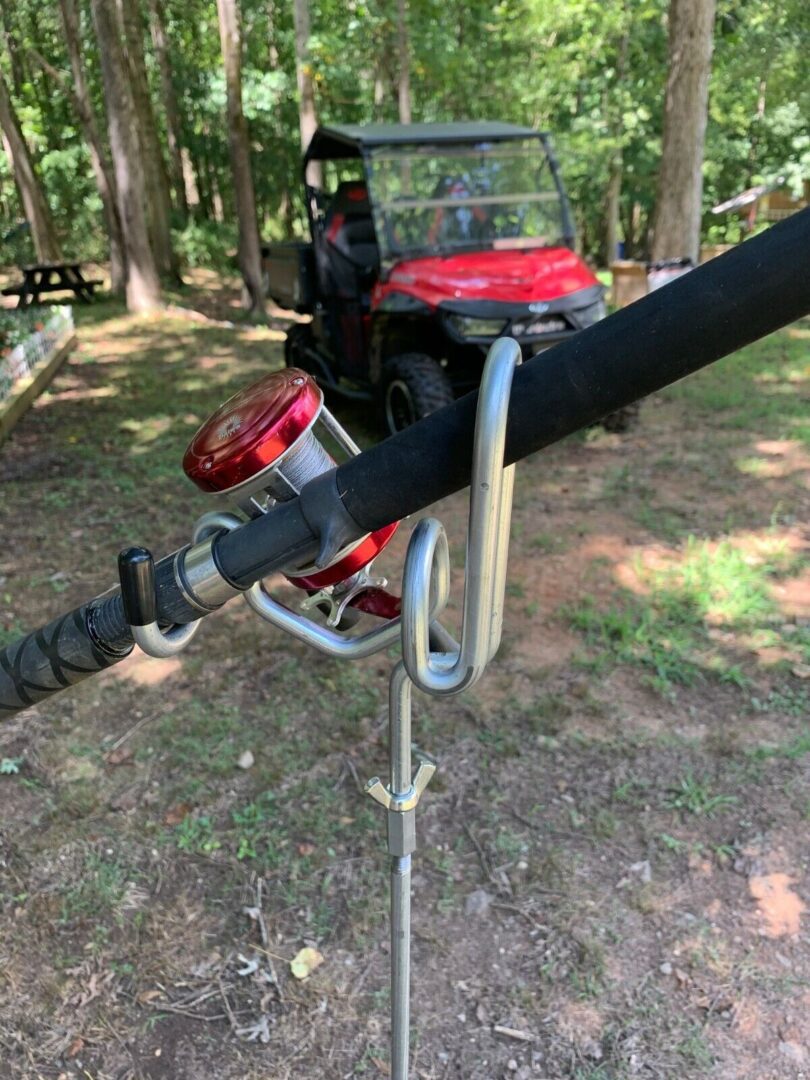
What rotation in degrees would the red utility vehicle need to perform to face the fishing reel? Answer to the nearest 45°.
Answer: approximately 45° to its right

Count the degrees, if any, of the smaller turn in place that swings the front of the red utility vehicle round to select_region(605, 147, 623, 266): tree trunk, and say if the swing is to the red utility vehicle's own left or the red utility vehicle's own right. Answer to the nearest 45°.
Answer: approximately 135° to the red utility vehicle's own left

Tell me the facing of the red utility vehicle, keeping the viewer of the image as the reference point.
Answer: facing the viewer and to the right of the viewer

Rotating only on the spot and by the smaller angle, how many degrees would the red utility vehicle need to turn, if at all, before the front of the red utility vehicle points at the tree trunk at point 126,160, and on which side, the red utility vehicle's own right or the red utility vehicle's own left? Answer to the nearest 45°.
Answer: approximately 180°

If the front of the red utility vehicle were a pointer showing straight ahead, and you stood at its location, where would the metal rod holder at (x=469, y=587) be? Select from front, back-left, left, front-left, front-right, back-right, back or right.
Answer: front-right

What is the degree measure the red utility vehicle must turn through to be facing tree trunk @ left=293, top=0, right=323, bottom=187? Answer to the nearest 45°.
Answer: approximately 135° to its left

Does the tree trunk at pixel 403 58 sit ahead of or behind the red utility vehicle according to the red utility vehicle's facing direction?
behind

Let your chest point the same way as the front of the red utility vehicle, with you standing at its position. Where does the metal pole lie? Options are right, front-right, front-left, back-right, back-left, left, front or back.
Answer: front-right

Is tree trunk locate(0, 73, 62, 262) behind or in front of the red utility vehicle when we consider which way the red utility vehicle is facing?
behind
